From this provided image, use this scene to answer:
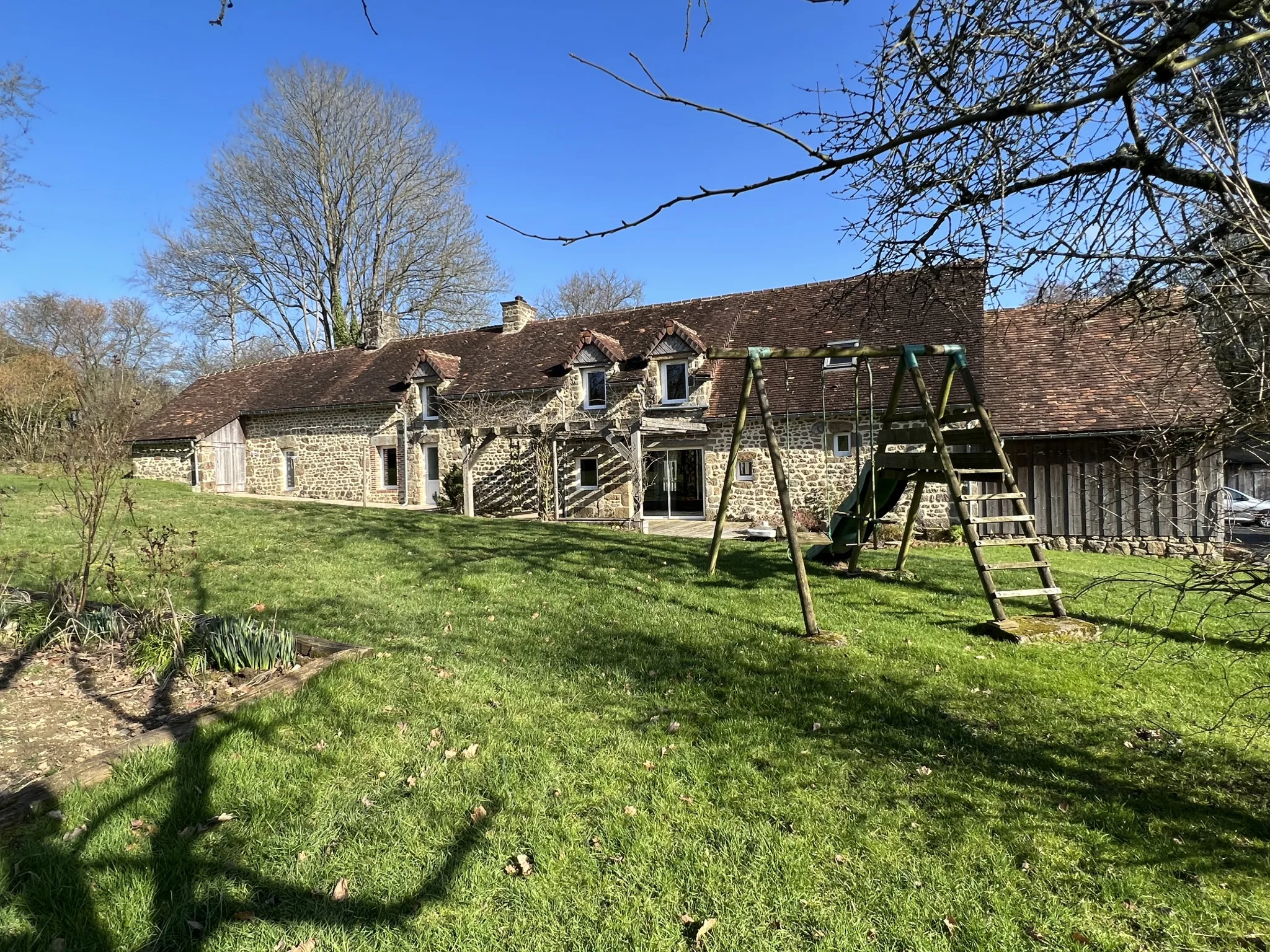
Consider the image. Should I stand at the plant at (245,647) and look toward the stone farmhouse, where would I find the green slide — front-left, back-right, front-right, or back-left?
front-right

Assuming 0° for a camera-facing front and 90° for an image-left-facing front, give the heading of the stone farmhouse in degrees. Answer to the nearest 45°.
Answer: approximately 45°

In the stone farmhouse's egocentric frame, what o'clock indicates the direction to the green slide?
The green slide is roughly at 10 o'clock from the stone farmhouse.

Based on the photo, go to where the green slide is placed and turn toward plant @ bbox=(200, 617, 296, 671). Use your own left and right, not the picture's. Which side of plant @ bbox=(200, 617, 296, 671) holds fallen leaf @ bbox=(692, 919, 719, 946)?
left

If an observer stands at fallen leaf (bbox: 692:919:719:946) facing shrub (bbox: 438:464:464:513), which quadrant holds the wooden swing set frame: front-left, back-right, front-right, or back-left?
front-right

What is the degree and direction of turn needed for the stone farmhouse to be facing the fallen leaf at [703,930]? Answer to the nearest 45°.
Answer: approximately 45° to its left

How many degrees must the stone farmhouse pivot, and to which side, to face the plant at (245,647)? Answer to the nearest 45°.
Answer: approximately 45° to its left

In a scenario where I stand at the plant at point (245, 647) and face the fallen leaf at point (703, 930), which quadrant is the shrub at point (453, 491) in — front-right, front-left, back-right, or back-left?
back-left
